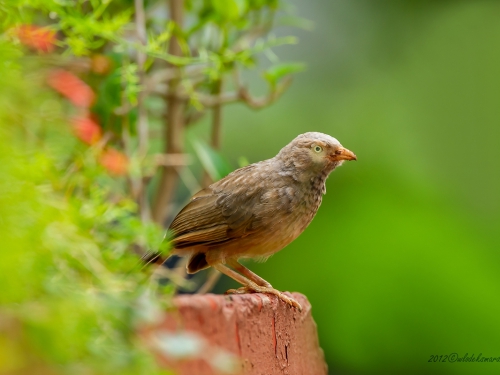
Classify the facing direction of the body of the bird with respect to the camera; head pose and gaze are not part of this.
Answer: to the viewer's right

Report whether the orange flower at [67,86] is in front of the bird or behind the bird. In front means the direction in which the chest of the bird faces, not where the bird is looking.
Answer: behind

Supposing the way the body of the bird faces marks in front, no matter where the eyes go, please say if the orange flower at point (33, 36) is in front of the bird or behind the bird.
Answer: behind

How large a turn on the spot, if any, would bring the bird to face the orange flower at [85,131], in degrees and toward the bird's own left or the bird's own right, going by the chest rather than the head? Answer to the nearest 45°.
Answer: approximately 135° to the bird's own right

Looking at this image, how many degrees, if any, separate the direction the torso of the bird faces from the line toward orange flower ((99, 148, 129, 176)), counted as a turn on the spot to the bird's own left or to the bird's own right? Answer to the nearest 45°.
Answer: approximately 135° to the bird's own right
